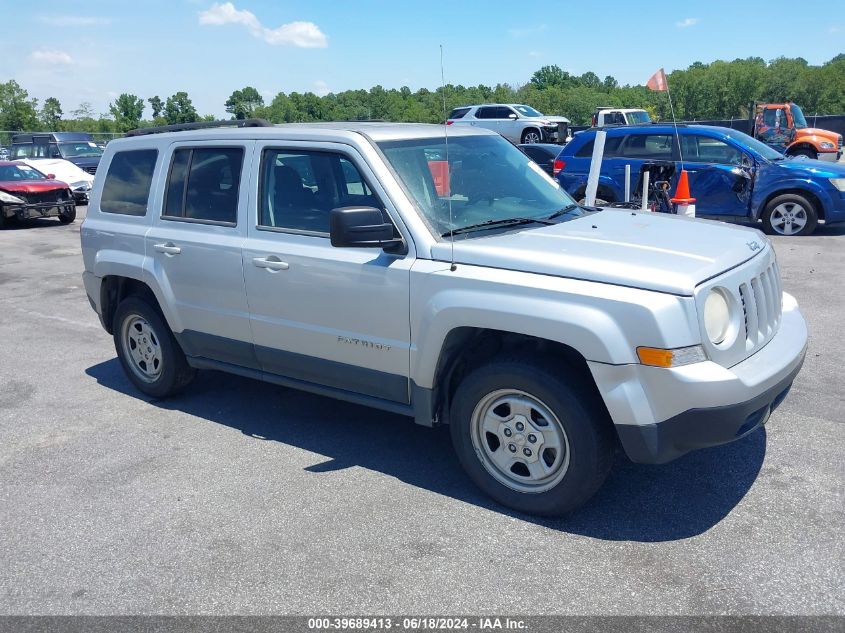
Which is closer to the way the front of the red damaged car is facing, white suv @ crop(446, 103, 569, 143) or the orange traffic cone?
the orange traffic cone

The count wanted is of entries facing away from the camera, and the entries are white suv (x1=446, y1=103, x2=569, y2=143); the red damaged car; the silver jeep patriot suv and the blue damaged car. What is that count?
0

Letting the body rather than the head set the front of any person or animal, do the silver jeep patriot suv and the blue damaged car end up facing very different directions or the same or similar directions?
same or similar directions

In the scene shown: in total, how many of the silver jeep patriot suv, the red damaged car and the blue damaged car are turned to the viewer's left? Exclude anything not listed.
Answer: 0

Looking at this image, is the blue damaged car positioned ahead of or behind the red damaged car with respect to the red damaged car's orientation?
ahead

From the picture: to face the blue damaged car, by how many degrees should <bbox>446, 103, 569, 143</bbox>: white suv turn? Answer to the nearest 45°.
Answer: approximately 45° to its right

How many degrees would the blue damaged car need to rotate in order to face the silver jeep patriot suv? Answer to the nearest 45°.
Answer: approximately 90° to its right

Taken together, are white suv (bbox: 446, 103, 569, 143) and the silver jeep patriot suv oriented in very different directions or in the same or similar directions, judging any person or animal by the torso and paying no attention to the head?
same or similar directions

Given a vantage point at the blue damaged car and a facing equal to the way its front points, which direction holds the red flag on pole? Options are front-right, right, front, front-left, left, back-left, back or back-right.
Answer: right

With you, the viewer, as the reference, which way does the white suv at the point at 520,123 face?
facing the viewer and to the right of the viewer

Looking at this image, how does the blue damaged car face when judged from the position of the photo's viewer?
facing to the right of the viewer
